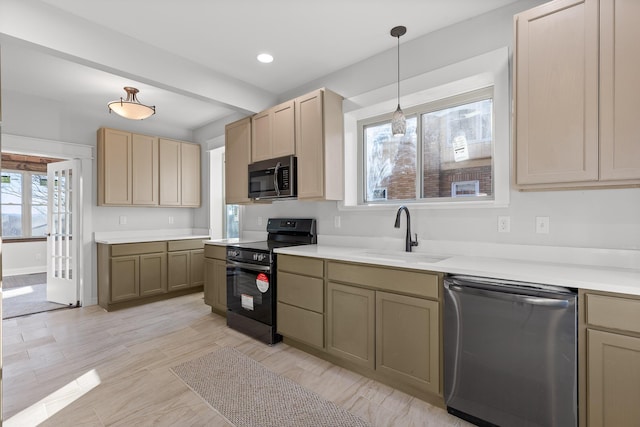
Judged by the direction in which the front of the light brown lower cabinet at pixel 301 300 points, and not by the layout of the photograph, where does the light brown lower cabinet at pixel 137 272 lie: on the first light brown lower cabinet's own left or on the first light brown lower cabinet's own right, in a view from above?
on the first light brown lower cabinet's own right

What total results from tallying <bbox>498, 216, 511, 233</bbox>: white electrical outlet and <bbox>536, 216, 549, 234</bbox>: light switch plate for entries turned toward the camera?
2

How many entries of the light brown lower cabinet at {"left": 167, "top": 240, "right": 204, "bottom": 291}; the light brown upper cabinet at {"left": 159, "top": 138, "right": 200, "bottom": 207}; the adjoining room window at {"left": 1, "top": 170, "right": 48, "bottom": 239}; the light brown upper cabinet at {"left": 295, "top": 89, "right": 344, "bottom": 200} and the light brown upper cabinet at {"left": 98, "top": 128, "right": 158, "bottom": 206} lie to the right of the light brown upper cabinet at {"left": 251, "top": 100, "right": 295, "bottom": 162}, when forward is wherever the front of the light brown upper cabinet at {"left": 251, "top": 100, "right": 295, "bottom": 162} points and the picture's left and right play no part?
4

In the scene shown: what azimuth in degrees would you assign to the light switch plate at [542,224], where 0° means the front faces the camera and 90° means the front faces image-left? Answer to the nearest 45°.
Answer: approximately 0°

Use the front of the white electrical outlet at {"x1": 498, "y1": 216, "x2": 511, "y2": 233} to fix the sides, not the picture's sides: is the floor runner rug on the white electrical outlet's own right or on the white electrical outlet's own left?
on the white electrical outlet's own right

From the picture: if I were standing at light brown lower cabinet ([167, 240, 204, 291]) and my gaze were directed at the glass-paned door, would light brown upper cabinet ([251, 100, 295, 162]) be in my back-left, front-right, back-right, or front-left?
back-left

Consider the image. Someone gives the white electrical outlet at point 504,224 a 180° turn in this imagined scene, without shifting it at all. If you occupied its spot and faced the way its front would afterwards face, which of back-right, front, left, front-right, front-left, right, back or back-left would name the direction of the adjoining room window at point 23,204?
left
